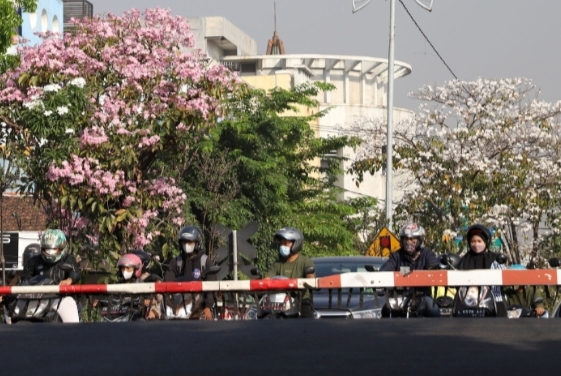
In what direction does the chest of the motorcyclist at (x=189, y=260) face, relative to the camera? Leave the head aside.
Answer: toward the camera

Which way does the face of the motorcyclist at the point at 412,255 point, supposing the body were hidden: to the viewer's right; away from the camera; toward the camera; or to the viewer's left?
toward the camera

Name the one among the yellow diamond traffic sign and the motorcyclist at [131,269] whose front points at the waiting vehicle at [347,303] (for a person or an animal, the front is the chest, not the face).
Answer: the yellow diamond traffic sign

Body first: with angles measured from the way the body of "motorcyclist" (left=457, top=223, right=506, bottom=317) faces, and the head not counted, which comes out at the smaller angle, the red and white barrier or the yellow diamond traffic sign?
the red and white barrier

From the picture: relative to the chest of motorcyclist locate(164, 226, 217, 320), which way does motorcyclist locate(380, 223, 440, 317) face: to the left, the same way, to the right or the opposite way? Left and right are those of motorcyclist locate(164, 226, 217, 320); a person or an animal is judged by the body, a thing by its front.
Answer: the same way

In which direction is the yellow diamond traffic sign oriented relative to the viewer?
toward the camera

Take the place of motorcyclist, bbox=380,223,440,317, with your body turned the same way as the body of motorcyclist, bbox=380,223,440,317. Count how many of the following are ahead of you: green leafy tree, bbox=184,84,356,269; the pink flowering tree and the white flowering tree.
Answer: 0

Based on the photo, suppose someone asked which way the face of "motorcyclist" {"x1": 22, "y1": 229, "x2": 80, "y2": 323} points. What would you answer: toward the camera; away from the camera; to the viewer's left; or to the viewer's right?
toward the camera

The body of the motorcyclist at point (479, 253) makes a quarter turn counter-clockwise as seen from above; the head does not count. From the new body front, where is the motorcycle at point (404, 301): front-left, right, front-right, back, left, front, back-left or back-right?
back-right

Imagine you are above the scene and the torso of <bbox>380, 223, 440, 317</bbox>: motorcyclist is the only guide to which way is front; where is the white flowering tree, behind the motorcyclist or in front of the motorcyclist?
behind
